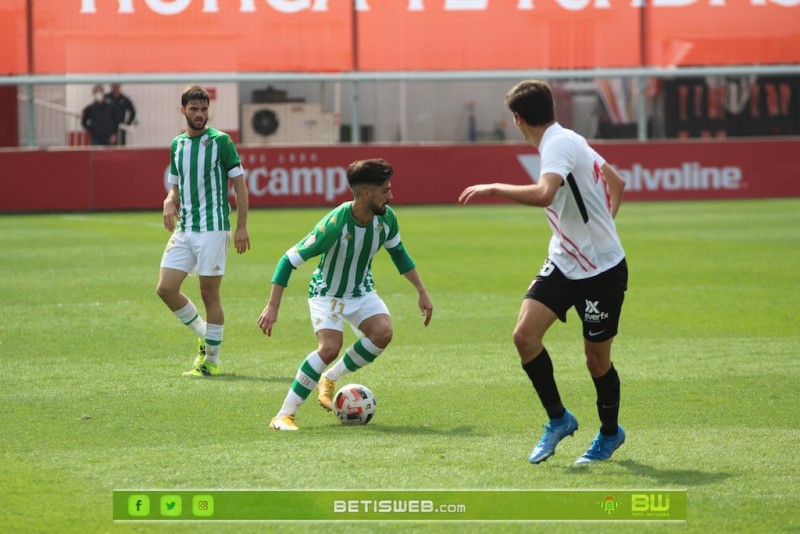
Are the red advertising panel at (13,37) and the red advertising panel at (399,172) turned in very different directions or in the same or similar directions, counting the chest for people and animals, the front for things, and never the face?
same or similar directions

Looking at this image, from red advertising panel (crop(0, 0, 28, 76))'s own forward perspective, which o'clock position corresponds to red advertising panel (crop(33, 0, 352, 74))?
red advertising panel (crop(33, 0, 352, 74)) is roughly at 9 o'clock from red advertising panel (crop(0, 0, 28, 76)).

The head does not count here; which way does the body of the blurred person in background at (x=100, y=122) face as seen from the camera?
toward the camera

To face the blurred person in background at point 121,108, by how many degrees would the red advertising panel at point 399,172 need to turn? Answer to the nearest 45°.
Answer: approximately 90° to its right

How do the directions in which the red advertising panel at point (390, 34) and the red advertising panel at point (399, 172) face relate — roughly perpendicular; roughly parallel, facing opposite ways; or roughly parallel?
roughly parallel

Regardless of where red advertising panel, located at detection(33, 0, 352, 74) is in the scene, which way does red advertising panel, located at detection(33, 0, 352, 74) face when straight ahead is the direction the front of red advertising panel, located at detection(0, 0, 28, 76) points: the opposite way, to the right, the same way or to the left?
the same way

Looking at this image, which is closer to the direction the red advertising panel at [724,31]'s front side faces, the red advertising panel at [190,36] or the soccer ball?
the soccer ball

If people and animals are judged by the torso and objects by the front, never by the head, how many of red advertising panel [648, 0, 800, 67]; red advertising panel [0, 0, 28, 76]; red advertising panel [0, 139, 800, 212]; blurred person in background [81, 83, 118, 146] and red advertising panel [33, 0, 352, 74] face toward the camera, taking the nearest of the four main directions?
5

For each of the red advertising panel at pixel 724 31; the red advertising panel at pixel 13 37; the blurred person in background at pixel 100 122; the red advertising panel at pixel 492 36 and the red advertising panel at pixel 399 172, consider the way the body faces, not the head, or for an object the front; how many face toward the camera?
5

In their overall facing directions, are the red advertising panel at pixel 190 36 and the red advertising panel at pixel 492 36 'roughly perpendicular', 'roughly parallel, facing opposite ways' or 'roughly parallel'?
roughly parallel

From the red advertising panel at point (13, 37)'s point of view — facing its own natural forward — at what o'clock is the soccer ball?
The soccer ball is roughly at 12 o'clock from the red advertising panel.

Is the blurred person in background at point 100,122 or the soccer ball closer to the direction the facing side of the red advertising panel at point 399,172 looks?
the soccer ball

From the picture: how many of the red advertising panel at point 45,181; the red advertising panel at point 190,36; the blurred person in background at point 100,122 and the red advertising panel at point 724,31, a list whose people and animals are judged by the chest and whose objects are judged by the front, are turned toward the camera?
4

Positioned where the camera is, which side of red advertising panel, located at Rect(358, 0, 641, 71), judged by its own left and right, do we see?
front

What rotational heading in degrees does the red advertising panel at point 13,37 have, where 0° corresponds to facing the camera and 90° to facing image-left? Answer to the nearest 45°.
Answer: approximately 0°
